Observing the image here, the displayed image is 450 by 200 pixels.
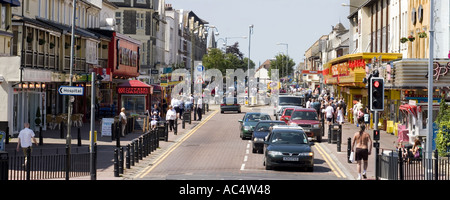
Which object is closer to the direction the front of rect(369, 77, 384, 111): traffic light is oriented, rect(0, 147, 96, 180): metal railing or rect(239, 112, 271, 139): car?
the metal railing

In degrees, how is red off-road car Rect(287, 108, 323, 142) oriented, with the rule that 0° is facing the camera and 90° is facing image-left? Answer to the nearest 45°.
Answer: approximately 0°

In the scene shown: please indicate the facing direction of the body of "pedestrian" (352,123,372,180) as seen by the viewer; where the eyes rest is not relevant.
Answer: away from the camera

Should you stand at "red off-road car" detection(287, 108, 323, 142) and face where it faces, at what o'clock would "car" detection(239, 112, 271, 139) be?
"car" detection(239, 112, 271, 139) is roughly at 3 o'clock from "red off-road car" detection(287, 108, 323, 142).

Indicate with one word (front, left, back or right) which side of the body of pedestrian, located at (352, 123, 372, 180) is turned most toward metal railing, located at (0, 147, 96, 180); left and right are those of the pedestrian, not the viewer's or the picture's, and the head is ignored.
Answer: left

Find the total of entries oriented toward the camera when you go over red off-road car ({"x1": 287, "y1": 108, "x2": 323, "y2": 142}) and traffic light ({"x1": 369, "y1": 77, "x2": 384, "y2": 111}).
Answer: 2
